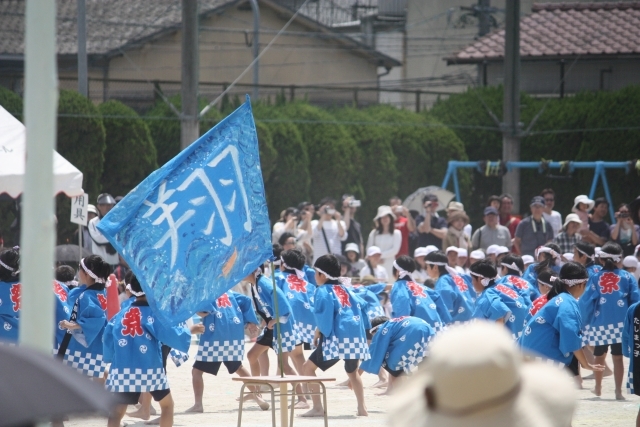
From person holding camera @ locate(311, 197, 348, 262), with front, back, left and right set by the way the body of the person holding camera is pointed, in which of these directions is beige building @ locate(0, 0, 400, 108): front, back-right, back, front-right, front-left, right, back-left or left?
back

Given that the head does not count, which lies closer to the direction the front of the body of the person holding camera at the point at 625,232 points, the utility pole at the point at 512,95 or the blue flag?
the blue flag

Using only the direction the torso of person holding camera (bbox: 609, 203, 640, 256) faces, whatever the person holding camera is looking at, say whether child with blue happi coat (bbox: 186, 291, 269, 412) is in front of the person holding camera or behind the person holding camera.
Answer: in front

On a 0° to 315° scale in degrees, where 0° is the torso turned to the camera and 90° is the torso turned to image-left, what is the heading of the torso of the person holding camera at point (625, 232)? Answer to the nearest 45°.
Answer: approximately 0°

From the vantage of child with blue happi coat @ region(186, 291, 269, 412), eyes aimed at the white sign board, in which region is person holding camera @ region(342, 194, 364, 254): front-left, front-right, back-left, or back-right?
front-right

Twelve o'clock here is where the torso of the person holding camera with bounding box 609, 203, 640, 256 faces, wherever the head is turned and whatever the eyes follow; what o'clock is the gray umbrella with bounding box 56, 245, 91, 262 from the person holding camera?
The gray umbrella is roughly at 2 o'clock from the person holding camera.

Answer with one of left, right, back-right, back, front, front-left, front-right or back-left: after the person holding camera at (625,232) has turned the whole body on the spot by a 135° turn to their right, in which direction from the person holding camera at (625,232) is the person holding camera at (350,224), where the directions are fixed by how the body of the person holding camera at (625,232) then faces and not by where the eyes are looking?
front-left

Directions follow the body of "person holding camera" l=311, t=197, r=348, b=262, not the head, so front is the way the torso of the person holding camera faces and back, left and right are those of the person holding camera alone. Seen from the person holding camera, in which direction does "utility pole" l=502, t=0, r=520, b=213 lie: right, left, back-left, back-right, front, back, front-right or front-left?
back-left

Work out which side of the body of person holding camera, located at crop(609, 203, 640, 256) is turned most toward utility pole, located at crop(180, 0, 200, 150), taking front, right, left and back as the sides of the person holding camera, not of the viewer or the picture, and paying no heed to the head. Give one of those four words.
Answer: right

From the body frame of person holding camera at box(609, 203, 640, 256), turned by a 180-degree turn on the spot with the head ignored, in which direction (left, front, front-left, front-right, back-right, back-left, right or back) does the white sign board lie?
back-left

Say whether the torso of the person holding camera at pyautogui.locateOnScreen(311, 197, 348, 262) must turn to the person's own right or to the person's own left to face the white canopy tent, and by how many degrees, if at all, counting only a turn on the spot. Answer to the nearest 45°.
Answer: approximately 45° to the person's own right

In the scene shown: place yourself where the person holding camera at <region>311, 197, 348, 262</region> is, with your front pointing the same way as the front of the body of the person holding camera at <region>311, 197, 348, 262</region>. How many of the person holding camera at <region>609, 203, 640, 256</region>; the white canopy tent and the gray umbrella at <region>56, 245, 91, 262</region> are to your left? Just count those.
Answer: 1

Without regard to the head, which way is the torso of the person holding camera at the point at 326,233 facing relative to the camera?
toward the camera

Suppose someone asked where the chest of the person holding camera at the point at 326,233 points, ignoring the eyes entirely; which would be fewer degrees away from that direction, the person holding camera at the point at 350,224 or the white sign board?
the white sign board

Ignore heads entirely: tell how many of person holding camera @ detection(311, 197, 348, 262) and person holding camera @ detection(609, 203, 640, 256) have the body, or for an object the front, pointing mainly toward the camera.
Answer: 2

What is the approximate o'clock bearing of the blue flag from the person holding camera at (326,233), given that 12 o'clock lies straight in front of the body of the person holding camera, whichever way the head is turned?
The blue flag is roughly at 12 o'clock from the person holding camera.
